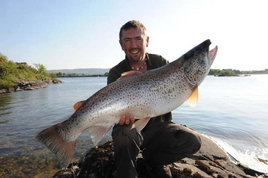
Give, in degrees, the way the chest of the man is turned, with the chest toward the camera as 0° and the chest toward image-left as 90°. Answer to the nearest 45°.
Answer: approximately 0°
